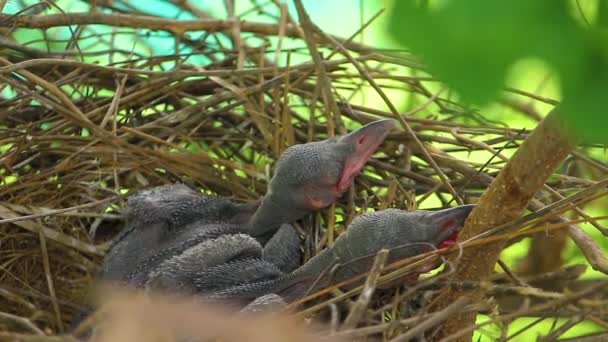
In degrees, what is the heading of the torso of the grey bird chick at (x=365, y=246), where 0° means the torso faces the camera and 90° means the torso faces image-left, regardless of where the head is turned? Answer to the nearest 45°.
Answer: approximately 270°
